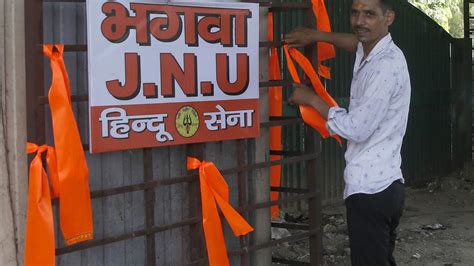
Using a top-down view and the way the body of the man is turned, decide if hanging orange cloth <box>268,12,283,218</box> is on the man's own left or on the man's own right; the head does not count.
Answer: on the man's own right

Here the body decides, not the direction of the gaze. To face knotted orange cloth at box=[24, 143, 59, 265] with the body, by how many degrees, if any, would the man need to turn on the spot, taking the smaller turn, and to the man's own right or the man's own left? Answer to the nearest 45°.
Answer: approximately 45° to the man's own left

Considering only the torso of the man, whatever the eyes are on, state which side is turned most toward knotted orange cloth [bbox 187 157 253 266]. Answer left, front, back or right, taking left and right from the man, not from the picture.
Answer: front

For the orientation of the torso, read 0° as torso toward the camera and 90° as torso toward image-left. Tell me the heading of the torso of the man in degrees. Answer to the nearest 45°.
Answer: approximately 90°

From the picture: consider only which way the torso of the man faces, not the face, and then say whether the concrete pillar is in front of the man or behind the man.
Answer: in front

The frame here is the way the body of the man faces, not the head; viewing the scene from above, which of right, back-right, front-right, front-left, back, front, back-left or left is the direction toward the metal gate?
front
